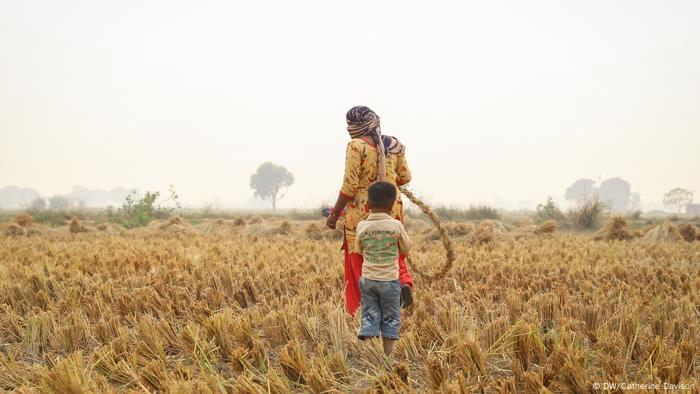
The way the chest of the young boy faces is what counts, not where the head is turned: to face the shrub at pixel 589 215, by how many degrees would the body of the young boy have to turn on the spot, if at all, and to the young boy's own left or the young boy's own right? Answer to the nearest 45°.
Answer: approximately 45° to the young boy's own right

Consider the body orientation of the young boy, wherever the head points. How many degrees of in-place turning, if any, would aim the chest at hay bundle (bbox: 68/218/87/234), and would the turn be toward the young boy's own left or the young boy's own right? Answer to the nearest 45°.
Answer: approximately 45° to the young boy's own left

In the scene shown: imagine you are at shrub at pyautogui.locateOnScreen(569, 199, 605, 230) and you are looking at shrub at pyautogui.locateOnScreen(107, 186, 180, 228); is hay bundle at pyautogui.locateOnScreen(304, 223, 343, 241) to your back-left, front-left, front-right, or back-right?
front-left

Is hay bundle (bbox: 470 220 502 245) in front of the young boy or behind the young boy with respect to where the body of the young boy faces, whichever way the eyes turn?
in front

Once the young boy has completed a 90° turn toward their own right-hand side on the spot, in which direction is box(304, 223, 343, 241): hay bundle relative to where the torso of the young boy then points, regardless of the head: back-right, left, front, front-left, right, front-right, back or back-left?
left

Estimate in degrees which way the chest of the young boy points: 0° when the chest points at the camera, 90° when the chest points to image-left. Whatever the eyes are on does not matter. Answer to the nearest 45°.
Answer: approximately 180°

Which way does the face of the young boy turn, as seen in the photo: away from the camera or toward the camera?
away from the camera

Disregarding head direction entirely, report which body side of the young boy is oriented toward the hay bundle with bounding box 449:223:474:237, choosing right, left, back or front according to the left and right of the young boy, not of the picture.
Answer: front

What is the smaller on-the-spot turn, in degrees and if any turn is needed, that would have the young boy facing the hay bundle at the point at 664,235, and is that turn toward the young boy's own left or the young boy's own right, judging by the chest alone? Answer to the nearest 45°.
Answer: approximately 45° to the young boy's own right

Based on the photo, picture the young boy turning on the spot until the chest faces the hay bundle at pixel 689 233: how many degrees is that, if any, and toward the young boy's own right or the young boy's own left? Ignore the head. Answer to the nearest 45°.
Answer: approximately 45° to the young boy's own right

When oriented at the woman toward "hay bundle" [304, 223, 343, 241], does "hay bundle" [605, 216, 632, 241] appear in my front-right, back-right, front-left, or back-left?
front-right

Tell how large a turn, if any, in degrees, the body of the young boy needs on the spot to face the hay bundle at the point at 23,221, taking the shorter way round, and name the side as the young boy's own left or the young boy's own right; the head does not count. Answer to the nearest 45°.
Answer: approximately 45° to the young boy's own left

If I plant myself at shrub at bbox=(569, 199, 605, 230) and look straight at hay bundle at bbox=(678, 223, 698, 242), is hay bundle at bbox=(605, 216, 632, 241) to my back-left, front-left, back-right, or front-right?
front-right
